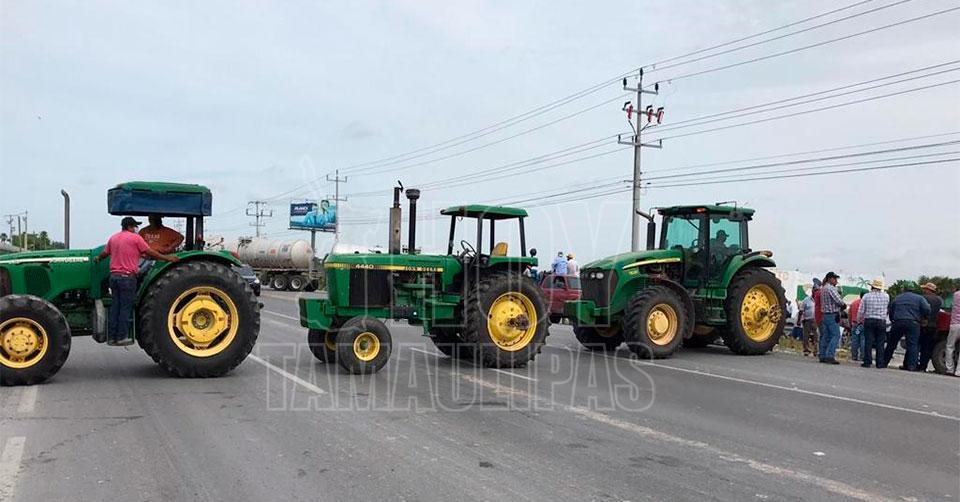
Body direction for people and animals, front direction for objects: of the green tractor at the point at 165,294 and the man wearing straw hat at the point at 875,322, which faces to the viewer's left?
the green tractor

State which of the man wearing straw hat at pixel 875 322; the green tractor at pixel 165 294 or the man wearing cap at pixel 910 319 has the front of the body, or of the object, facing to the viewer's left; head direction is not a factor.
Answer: the green tractor

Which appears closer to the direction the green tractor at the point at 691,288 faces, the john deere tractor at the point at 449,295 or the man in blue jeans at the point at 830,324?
the john deere tractor

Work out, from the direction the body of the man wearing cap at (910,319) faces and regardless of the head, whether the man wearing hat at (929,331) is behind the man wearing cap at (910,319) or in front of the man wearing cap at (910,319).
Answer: in front

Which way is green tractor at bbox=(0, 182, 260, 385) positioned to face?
to the viewer's left

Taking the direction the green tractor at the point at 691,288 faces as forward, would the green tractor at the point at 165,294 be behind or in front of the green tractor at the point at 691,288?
in front

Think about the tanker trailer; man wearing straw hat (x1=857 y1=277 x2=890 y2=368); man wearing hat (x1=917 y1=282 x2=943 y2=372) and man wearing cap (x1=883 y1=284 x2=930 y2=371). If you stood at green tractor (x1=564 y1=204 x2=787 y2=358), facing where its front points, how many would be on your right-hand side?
1

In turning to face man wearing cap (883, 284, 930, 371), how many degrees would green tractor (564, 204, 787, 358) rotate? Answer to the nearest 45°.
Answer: approximately 135° to its left

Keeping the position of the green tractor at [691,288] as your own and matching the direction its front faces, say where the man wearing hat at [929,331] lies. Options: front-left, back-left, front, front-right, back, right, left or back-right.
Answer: back-left

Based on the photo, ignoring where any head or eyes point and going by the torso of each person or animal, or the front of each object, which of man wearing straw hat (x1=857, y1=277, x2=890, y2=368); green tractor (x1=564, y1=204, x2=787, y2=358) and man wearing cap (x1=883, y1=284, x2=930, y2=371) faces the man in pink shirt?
the green tractor

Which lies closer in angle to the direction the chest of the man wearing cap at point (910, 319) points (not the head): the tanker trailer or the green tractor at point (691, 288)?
the tanker trailer

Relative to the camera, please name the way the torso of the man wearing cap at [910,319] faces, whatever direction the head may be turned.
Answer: away from the camera

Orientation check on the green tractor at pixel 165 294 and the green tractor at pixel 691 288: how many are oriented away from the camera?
0

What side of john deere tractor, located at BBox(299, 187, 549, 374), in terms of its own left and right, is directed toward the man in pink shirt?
front
